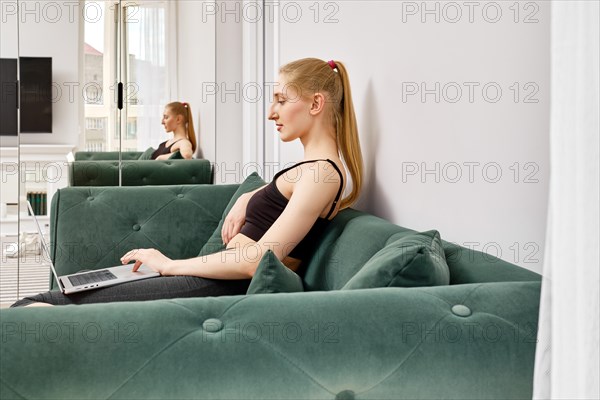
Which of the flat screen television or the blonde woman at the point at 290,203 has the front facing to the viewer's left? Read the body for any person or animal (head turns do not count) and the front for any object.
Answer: the blonde woman

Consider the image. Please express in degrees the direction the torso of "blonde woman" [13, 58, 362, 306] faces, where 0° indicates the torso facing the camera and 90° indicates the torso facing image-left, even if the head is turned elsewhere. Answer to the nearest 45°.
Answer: approximately 90°

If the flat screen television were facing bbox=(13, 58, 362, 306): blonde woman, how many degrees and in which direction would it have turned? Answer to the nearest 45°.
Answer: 0° — it already faces them

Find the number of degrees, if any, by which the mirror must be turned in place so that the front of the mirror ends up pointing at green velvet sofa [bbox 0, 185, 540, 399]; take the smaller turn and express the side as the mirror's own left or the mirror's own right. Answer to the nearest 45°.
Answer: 0° — it already faces it

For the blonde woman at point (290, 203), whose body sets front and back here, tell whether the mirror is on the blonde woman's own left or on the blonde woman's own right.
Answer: on the blonde woman's own right

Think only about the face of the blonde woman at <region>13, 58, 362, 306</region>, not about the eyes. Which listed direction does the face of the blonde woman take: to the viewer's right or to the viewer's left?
to the viewer's left
